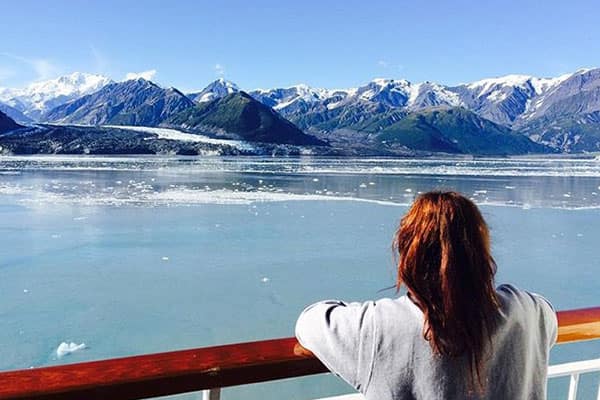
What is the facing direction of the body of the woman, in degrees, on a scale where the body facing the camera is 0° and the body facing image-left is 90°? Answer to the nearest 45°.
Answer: approximately 180°

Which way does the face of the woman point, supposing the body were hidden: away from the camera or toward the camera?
away from the camera

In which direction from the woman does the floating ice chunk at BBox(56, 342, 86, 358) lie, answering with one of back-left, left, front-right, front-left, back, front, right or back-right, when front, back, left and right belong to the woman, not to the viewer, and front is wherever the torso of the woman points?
front-left
